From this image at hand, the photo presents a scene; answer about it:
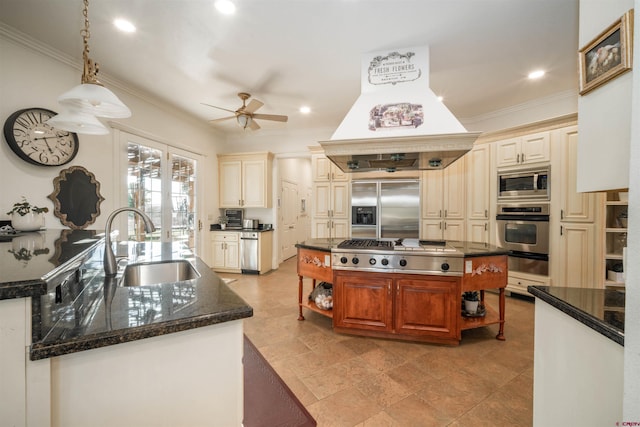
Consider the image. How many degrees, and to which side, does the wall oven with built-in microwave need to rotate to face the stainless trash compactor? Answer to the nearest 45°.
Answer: approximately 45° to its right

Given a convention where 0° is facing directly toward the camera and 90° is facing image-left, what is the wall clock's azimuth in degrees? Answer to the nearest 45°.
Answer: approximately 315°

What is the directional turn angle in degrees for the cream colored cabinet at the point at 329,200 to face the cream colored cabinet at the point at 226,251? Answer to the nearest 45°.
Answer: approximately 90° to its right

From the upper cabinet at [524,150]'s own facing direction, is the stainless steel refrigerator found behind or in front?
in front

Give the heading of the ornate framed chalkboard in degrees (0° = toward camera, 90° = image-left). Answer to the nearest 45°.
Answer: approximately 315°

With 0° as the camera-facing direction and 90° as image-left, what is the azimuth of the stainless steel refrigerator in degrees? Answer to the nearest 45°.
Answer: approximately 0°

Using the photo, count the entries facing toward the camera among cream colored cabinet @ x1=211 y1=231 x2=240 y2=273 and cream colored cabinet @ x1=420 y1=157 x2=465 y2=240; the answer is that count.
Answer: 2

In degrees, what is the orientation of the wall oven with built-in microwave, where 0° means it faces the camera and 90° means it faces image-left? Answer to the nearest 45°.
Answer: approximately 45°
